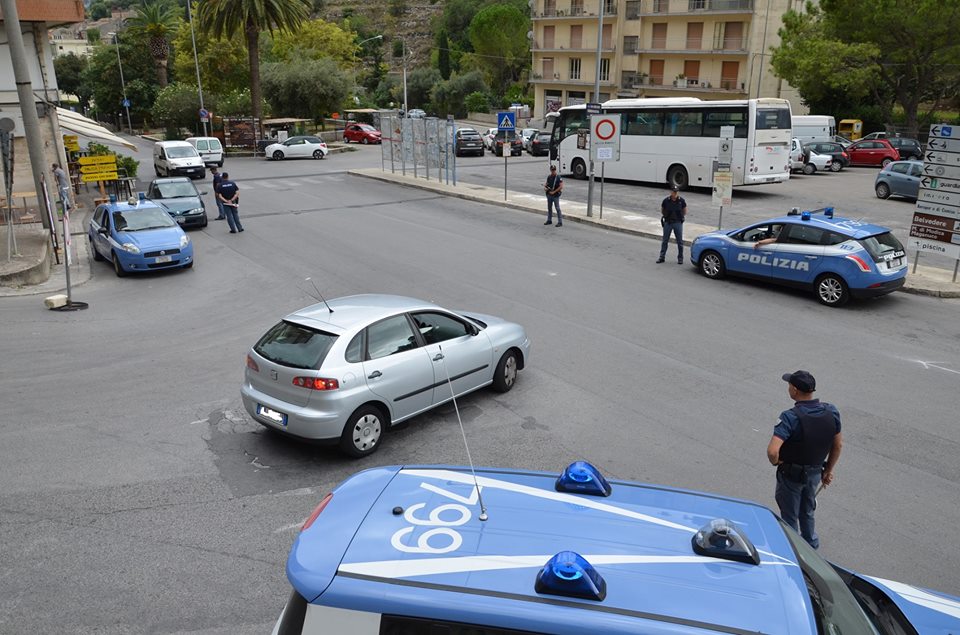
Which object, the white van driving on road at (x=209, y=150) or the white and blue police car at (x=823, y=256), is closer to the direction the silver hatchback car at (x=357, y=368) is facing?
the white and blue police car

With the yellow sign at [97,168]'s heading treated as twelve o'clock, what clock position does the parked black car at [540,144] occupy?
The parked black car is roughly at 8 o'clock from the yellow sign.

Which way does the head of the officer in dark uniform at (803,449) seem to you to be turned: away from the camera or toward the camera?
away from the camera

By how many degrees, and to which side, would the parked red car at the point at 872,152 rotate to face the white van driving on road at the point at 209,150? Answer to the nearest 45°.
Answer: approximately 45° to its left

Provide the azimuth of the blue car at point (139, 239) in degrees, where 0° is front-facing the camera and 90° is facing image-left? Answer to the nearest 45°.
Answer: approximately 315°

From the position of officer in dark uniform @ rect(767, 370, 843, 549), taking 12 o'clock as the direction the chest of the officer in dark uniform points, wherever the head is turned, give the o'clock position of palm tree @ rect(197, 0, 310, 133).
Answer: The palm tree is roughly at 12 o'clock from the officer in dark uniform.

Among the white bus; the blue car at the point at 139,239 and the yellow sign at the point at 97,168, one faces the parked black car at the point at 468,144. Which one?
the white bus

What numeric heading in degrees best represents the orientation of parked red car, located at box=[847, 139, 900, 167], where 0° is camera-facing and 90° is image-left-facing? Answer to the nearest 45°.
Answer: approximately 90°

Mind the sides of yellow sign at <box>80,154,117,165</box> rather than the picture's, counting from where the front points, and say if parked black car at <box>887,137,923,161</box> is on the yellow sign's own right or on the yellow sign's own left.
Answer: on the yellow sign's own left

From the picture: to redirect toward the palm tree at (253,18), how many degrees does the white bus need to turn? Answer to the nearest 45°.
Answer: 0° — it already faces it

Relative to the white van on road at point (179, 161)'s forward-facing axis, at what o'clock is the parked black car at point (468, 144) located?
The parked black car is roughly at 10 o'clock from the white van on road.
